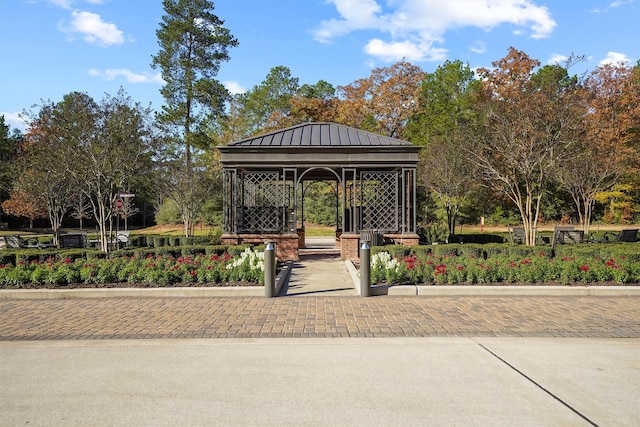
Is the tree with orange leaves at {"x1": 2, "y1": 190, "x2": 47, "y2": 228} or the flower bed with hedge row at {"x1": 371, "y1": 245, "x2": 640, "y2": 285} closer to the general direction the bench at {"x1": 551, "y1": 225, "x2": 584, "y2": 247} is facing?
the flower bed with hedge row

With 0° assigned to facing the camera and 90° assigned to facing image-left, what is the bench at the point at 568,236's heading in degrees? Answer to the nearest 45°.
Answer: approximately 0°

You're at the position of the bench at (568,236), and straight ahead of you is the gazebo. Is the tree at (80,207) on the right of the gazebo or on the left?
right
